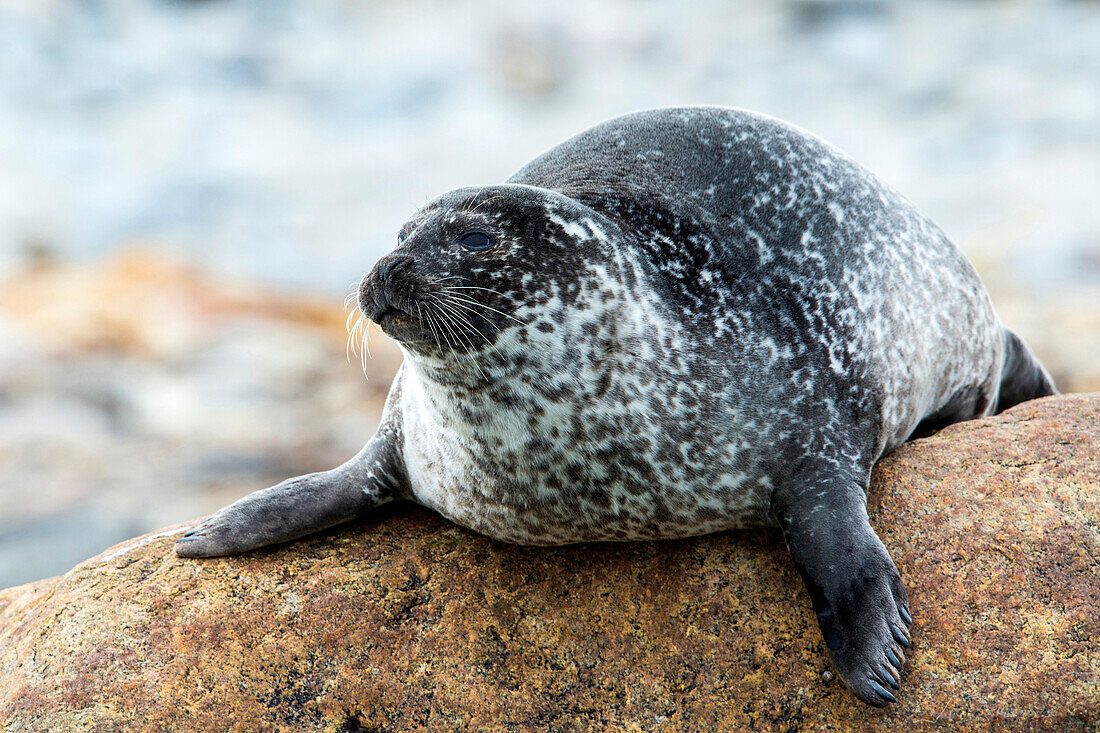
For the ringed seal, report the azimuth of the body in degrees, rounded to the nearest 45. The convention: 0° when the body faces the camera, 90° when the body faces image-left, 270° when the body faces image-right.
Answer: approximately 45°
